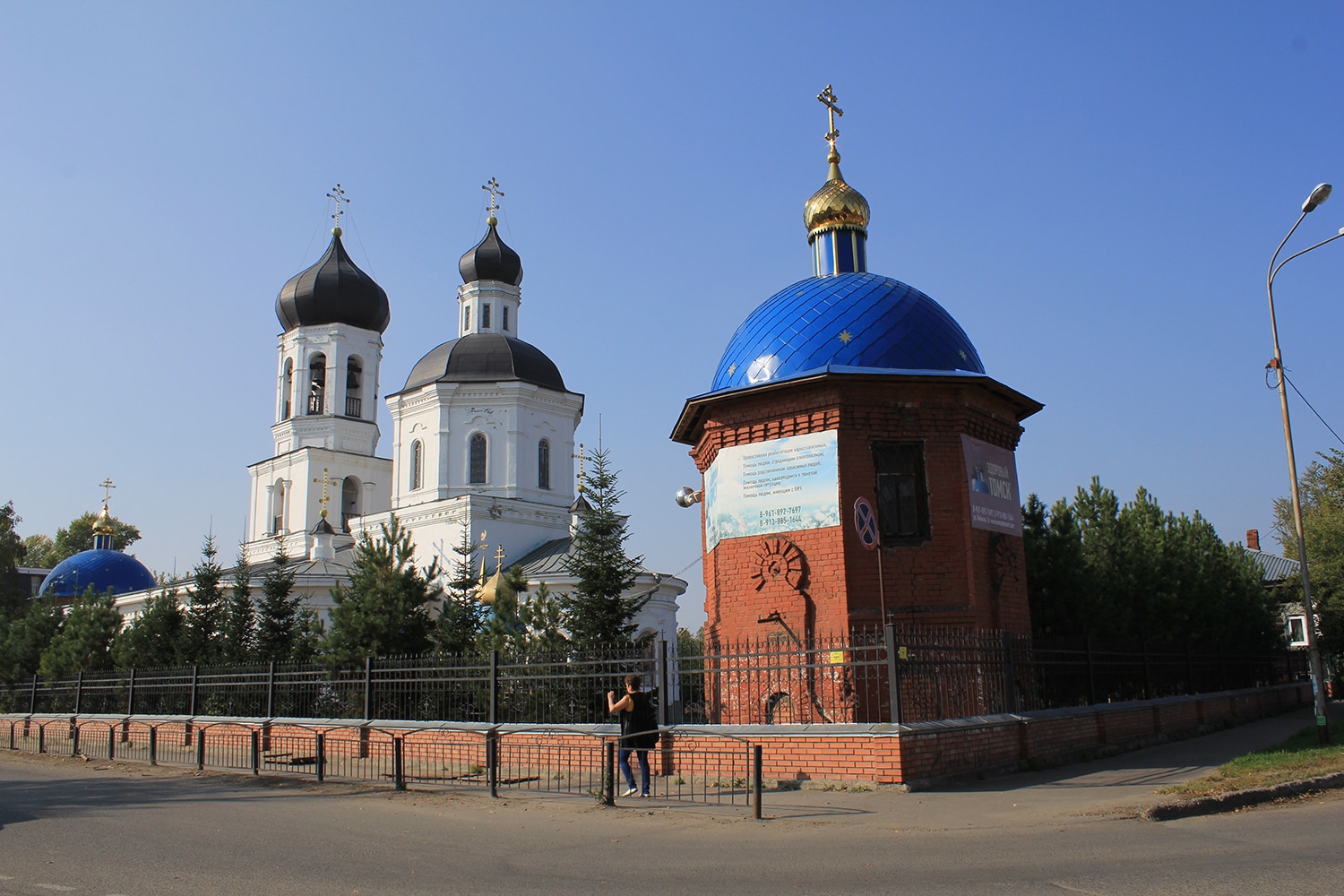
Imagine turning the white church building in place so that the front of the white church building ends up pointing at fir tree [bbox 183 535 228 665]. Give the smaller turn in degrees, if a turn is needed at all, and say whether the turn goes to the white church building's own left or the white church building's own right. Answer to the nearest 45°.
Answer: approximately 90° to the white church building's own left

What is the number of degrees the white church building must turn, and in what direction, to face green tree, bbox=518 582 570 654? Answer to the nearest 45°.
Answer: approximately 135° to its left

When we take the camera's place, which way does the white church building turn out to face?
facing away from the viewer and to the left of the viewer

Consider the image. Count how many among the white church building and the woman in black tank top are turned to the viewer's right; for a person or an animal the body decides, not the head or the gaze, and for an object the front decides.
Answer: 0

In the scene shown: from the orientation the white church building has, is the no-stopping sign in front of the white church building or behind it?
behind

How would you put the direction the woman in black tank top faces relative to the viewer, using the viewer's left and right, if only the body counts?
facing away from the viewer and to the left of the viewer

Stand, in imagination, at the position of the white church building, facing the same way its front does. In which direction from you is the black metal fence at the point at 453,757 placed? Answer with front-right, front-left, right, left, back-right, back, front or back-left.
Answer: back-left

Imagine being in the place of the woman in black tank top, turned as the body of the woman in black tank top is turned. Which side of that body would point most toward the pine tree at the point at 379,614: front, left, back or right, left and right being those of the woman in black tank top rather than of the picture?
front

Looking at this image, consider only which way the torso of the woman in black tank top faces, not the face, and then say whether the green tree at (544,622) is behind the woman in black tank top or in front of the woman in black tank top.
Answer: in front
